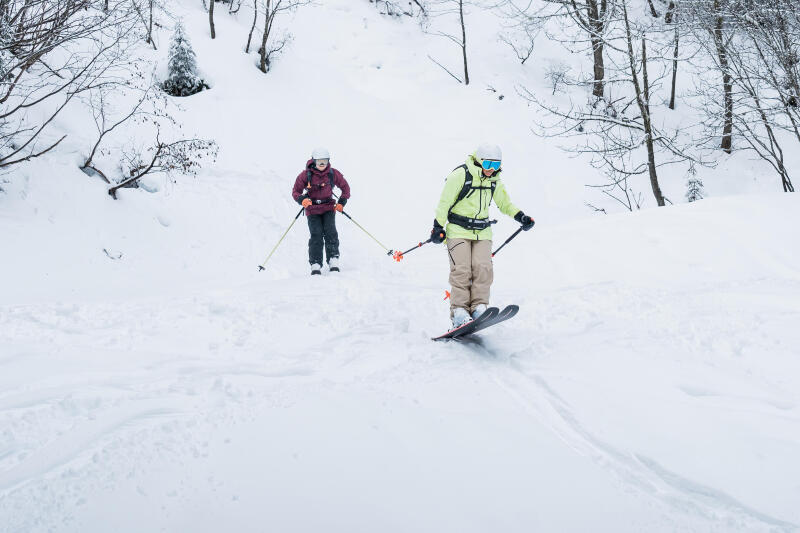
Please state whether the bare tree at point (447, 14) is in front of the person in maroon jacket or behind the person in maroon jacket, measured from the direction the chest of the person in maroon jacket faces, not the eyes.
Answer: behind

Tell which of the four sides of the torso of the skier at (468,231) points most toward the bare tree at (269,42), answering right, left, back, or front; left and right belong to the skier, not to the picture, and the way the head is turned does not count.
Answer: back

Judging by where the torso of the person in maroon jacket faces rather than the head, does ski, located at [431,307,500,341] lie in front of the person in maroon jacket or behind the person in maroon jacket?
in front

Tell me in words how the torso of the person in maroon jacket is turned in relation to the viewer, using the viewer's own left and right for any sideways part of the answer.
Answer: facing the viewer

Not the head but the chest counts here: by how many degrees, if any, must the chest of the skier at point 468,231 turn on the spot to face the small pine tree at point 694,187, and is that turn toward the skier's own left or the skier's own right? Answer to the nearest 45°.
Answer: approximately 90° to the skier's own left

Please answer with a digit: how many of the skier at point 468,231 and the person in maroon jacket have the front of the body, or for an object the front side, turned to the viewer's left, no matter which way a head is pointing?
0

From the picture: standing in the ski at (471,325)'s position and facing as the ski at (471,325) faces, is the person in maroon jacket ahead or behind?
behind

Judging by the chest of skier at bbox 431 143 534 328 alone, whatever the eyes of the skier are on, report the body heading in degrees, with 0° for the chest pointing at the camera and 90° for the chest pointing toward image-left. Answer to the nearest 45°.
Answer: approximately 315°
